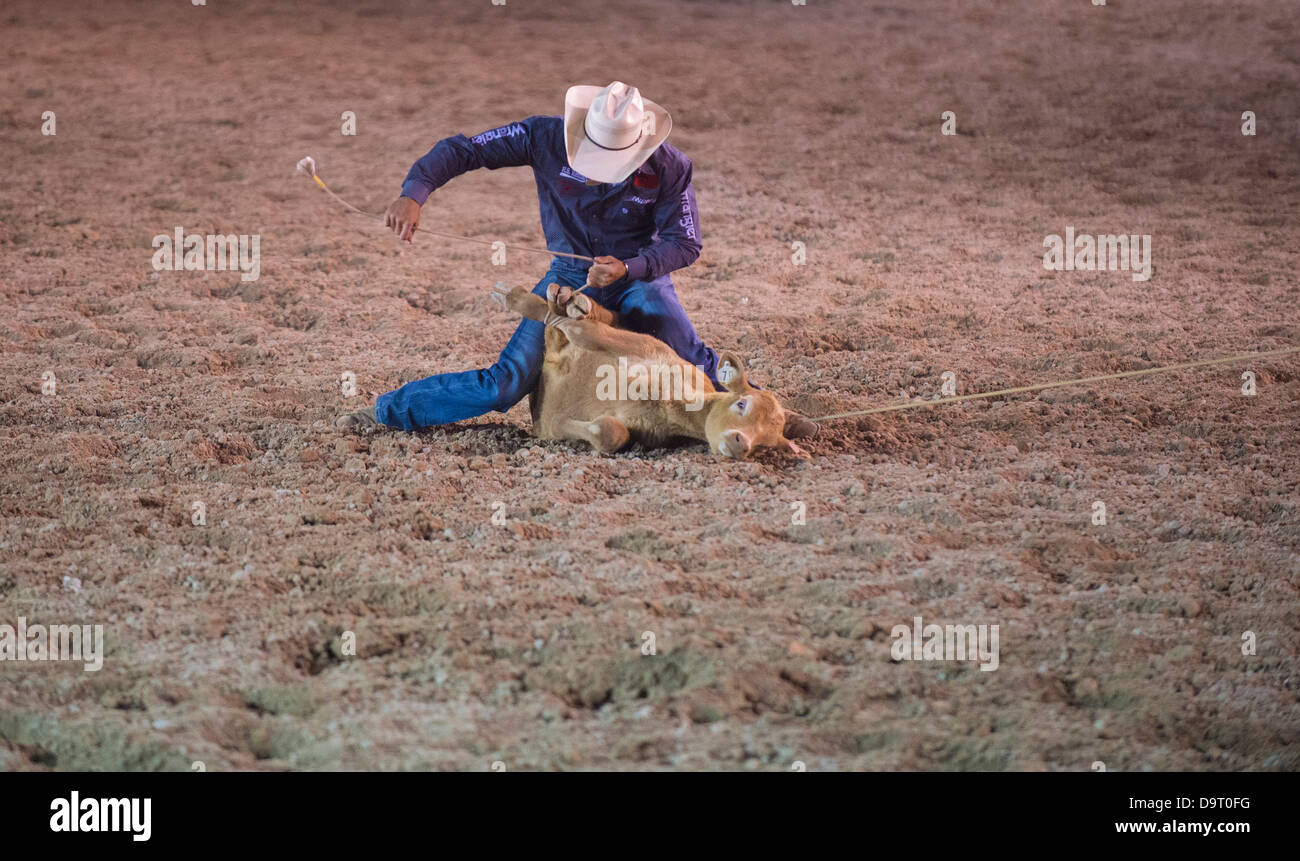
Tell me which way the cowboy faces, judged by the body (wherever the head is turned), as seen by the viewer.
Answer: toward the camera

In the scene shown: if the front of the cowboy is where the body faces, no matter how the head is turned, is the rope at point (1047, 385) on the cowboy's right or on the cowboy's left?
on the cowboy's left
